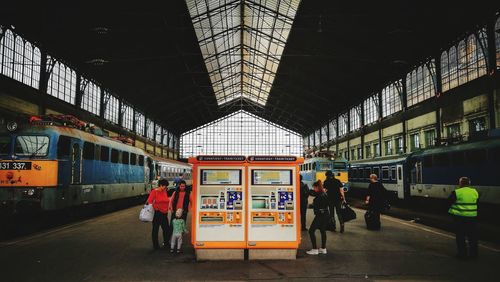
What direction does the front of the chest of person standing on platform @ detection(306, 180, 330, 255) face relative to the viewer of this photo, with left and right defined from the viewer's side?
facing to the left of the viewer

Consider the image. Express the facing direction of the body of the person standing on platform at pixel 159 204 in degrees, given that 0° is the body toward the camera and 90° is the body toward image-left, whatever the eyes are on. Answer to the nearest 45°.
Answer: approximately 315°

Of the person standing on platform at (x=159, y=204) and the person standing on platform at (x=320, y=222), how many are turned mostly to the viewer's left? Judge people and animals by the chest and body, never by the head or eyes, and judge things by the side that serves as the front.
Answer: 1

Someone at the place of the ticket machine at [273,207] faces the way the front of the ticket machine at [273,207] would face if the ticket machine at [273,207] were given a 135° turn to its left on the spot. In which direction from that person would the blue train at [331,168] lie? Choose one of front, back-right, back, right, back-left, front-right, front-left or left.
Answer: front-left

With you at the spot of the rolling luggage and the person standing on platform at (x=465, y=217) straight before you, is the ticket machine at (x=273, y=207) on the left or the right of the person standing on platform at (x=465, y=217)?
right

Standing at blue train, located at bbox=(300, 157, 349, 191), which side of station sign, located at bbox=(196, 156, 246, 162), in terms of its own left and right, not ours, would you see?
back

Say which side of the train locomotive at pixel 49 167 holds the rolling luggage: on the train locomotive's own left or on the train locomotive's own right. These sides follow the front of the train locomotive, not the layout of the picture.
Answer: on the train locomotive's own left

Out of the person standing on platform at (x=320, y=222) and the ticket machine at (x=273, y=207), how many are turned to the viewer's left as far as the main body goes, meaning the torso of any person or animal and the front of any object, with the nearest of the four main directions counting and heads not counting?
1

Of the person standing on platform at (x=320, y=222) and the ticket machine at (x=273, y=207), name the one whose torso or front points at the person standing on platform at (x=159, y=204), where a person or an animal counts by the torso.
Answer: the person standing on platform at (x=320, y=222)

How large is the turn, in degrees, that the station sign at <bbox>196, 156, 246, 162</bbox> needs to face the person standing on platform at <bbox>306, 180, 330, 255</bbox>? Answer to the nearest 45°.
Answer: approximately 90° to its left
